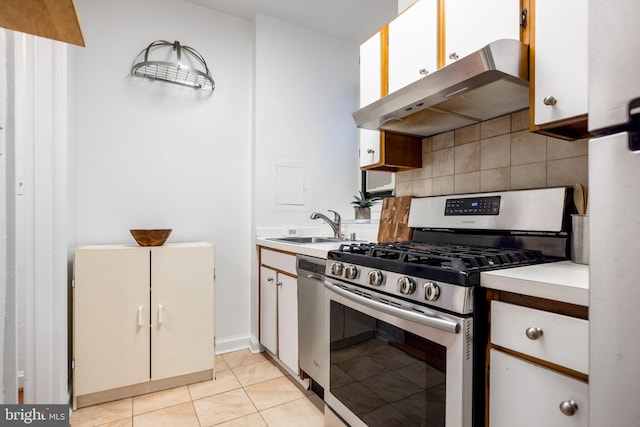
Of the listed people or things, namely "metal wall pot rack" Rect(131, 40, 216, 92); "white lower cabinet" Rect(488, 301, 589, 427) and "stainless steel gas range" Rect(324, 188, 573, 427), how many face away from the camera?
0

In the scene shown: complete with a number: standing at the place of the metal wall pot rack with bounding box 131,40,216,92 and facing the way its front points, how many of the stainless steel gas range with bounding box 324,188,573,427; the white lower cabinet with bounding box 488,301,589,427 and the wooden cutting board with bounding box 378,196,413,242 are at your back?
0

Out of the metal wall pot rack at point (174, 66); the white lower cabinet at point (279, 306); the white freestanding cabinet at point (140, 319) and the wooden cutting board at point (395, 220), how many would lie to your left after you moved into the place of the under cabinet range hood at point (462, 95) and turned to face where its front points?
0

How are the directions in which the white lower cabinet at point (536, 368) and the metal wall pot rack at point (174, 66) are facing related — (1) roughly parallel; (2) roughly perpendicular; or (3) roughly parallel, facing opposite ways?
roughly perpendicular

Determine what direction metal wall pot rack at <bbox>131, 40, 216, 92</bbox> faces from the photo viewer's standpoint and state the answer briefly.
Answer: facing the viewer

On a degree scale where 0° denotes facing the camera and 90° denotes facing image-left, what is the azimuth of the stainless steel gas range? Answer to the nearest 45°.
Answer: approximately 45°

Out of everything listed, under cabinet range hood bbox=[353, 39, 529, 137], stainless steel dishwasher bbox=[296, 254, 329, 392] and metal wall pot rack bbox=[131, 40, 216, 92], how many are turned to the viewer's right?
0

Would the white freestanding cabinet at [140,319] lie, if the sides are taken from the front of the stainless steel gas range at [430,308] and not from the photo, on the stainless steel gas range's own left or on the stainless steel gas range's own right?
on the stainless steel gas range's own right

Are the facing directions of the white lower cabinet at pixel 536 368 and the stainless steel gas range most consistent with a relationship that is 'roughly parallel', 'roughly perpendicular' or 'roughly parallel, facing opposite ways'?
roughly parallel

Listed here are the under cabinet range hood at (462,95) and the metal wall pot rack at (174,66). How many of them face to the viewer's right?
0

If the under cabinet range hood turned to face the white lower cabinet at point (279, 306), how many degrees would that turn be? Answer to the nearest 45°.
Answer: approximately 45° to its right

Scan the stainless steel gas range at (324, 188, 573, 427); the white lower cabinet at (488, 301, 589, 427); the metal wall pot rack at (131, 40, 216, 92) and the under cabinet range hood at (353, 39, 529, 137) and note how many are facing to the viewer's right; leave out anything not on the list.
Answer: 0

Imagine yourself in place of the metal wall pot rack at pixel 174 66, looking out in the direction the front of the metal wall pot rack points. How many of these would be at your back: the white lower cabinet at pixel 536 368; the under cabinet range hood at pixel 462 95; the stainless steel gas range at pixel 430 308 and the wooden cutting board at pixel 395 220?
0

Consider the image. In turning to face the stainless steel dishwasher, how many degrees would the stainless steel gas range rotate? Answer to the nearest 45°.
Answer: approximately 90° to its right

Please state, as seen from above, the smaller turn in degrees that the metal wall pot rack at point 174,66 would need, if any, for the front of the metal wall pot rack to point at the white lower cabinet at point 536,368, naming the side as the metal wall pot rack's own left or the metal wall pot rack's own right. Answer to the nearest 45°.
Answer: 0° — it already faces it

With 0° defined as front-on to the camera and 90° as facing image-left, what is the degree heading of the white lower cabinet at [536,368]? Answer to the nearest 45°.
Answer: approximately 45°

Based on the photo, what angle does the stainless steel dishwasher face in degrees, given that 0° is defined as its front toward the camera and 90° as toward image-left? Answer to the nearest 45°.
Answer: approximately 45°

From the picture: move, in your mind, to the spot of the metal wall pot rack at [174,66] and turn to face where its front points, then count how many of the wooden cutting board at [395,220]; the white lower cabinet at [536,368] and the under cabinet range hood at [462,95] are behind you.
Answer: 0
